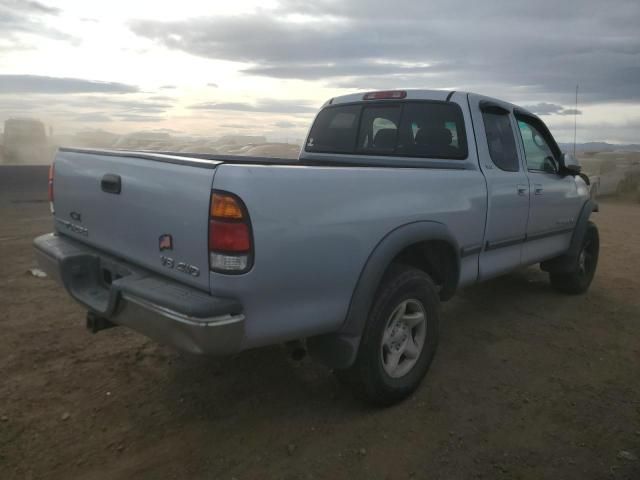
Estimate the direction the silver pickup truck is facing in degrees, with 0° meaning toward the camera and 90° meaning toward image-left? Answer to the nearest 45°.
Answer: approximately 225°
